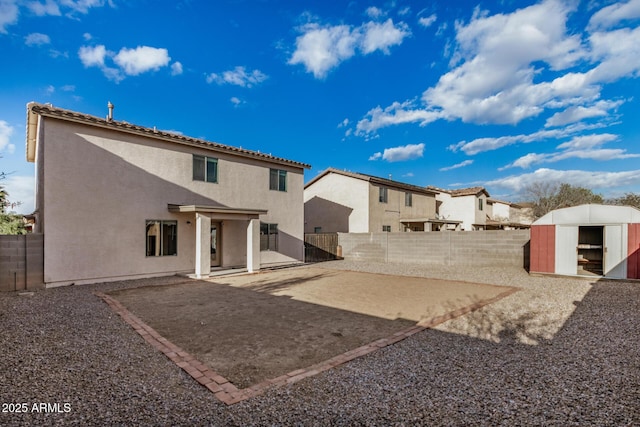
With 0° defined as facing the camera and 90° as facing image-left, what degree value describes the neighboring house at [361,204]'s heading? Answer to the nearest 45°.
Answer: approximately 135°

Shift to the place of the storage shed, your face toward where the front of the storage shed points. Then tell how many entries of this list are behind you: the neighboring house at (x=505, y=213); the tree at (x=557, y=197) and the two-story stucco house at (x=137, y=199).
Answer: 2

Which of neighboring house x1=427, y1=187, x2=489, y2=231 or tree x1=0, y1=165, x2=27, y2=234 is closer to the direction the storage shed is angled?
the tree

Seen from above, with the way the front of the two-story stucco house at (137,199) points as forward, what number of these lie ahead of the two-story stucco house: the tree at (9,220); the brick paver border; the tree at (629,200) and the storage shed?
1

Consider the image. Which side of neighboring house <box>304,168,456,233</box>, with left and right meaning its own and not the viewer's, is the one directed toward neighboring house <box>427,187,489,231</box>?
right

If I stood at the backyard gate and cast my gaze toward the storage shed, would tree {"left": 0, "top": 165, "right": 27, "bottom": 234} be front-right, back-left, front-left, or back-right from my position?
back-right

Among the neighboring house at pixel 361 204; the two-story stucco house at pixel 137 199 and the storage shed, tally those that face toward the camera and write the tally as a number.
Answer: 1

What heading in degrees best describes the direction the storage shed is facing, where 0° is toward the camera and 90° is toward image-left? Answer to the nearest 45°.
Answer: approximately 0°

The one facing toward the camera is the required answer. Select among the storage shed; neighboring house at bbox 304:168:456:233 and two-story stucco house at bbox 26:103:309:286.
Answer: the storage shed

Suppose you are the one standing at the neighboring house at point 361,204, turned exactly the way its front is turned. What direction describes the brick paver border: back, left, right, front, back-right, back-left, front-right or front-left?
back-left

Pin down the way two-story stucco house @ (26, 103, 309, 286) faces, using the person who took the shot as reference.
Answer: facing away from the viewer and to the left of the viewer
